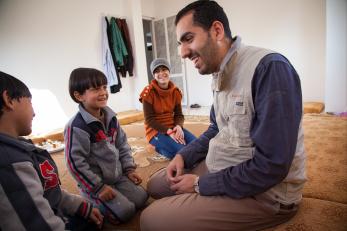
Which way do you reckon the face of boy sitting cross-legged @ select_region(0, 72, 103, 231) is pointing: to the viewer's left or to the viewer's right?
to the viewer's right

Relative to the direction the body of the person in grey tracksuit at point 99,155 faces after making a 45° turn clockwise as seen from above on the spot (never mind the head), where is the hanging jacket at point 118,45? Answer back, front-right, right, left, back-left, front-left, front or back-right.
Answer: back

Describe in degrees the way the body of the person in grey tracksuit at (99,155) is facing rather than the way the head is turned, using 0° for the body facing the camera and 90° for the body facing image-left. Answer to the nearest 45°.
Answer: approximately 315°

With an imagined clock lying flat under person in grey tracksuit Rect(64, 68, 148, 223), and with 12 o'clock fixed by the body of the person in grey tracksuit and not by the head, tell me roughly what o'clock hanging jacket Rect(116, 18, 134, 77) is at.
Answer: The hanging jacket is roughly at 8 o'clock from the person in grey tracksuit.

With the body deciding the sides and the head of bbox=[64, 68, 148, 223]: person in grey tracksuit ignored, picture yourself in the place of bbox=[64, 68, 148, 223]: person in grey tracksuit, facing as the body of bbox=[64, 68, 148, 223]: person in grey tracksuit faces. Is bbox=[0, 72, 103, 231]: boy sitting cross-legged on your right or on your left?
on your right
